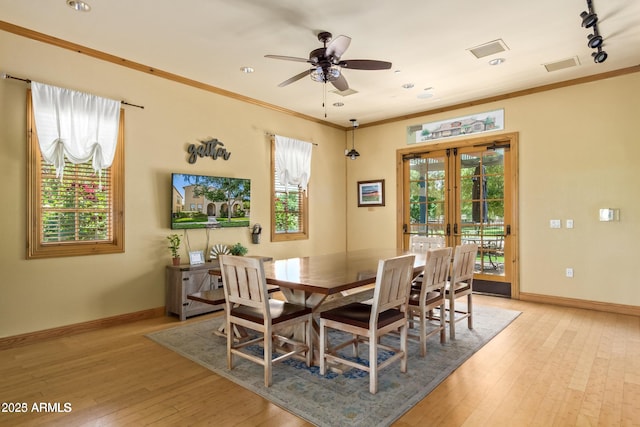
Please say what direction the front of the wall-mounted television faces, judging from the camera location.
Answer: facing the viewer and to the right of the viewer

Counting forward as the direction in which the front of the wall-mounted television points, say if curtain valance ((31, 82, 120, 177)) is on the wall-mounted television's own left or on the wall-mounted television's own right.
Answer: on the wall-mounted television's own right

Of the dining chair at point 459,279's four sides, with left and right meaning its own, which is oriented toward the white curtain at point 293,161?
front

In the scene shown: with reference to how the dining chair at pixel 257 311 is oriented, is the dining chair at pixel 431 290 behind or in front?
in front

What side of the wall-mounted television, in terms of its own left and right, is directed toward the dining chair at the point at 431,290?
front

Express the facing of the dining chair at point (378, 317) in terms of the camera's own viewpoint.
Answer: facing away from the viewer and to the left of the viewer

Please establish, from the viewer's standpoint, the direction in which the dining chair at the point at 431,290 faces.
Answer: facing away from the viewer and to the left of the viewer

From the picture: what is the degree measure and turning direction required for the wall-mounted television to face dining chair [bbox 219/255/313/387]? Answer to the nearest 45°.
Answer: approximately 45° to its right

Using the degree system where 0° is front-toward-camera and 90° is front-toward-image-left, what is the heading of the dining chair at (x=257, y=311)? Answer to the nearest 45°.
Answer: approximately 225°

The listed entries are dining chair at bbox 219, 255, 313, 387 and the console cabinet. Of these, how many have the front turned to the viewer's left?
0

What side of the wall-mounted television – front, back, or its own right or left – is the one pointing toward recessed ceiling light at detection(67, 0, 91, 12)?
right

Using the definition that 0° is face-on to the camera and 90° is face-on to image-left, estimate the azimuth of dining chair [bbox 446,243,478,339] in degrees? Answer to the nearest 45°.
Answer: approximately 135°

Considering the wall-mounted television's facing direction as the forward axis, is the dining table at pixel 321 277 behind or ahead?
ahead

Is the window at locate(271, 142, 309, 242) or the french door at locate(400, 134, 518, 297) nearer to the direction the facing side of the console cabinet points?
the french door
